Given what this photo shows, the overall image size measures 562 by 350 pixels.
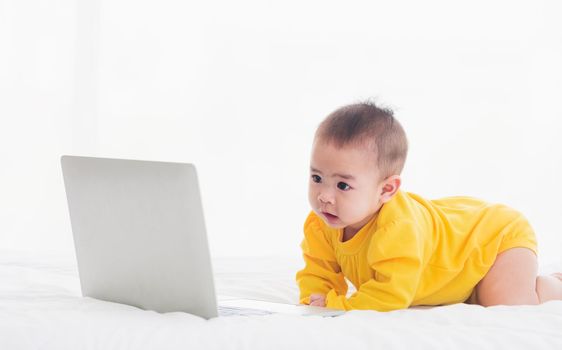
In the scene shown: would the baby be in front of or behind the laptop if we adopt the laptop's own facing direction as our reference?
in front

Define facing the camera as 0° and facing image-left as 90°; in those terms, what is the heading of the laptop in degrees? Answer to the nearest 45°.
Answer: approximately 225°
